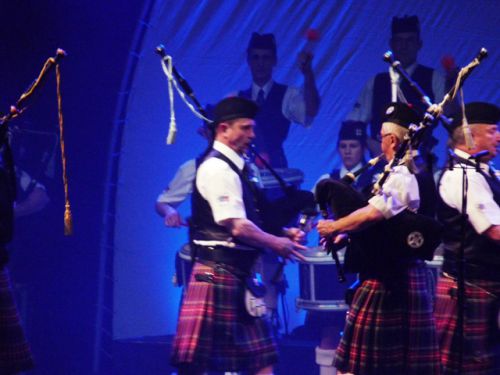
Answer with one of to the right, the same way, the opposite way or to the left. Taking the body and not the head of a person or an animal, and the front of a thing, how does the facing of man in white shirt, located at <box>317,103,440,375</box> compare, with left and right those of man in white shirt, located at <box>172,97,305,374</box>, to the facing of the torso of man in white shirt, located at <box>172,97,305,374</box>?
the opposite way

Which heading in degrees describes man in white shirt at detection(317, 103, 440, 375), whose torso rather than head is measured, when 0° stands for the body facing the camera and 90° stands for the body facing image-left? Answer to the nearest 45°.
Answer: approximately 90°

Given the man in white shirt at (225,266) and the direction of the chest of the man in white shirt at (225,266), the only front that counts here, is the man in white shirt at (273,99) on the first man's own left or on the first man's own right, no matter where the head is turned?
on the first man's own left

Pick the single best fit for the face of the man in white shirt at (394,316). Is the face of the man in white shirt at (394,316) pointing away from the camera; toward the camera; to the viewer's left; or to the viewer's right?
to the viewer's left

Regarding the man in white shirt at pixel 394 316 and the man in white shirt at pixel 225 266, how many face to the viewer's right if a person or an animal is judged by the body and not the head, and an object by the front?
1

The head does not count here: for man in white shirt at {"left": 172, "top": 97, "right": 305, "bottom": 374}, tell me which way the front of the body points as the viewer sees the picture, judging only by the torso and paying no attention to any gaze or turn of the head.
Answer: to the viewer's right

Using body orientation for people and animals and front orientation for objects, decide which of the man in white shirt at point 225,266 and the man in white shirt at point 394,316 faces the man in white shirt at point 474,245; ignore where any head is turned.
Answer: the man in white shirt at point 225,266
